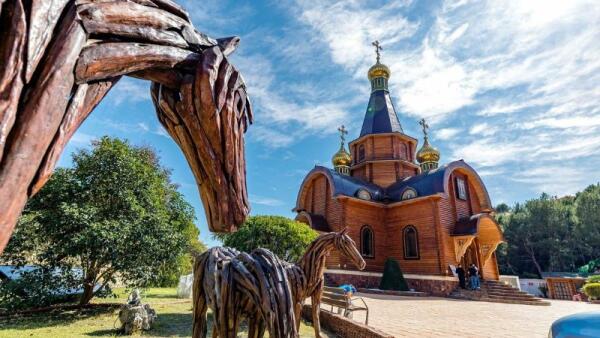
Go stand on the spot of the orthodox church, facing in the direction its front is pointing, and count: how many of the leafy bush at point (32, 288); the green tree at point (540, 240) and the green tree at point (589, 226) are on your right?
1

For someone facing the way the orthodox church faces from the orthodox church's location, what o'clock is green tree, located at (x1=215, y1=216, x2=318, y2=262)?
The green tree is roughly at 2 o'clock from the orthodox church.

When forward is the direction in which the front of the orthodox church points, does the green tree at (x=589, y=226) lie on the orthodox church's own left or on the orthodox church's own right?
on the orthodox church's own left

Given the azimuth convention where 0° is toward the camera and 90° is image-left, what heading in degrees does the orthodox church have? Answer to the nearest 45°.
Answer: approximately 315°

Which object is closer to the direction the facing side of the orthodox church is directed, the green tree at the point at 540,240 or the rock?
the rock

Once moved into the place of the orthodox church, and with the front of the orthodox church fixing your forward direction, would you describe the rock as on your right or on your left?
on your right

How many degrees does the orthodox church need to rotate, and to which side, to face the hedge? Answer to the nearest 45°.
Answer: approximately 45° to its left

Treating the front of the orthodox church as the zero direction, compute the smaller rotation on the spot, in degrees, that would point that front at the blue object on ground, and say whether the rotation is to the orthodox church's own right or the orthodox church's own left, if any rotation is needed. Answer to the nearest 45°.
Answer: approximately 45° to the orthodox church's own right

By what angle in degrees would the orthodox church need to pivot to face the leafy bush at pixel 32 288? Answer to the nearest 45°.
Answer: approximately 90° to its right

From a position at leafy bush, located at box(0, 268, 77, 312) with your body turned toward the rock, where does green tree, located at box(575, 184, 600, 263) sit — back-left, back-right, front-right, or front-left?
front-left

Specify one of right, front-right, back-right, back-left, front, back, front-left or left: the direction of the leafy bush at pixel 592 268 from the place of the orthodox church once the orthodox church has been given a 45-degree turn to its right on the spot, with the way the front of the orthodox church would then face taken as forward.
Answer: back-left

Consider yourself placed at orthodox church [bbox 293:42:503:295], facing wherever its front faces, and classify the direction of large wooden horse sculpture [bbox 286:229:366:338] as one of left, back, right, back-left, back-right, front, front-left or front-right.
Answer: front-right
